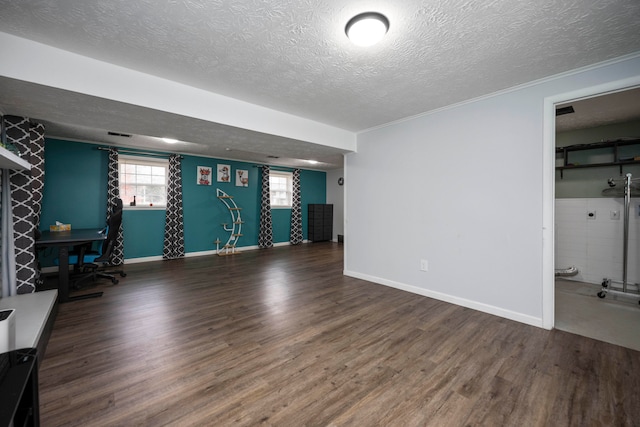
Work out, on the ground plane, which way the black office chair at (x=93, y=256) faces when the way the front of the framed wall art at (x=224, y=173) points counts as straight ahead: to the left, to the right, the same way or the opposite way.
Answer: to the right

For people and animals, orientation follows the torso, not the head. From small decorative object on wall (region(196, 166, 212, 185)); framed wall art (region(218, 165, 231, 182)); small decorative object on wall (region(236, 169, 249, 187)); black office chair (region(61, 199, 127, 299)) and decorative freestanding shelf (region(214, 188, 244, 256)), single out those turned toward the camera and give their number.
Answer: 4

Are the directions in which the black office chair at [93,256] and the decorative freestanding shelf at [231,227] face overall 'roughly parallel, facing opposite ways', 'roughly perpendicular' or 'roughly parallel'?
roughly perpendicular

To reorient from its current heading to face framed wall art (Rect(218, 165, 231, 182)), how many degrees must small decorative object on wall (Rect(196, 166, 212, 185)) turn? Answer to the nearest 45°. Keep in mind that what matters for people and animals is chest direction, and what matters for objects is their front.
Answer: approximately 90° to its left

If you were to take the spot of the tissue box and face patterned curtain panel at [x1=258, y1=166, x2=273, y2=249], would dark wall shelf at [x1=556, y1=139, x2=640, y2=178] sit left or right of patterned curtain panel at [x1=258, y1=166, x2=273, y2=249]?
right

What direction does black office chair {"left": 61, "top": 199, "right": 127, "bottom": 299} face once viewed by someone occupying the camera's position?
facing to the left of the viewer

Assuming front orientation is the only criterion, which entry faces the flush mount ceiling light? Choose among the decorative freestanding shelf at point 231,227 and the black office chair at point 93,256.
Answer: the decorative freestanding shelf

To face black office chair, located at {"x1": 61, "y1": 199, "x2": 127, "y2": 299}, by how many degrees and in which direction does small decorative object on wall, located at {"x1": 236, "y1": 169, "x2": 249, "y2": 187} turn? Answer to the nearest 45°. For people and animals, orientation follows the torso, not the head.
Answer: approximately 45° to its right

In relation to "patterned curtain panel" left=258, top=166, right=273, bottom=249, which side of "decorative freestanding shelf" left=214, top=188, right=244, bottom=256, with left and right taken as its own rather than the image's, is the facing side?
left

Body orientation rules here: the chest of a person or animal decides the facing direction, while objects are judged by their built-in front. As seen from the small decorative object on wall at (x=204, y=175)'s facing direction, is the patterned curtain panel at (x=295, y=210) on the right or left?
on its left

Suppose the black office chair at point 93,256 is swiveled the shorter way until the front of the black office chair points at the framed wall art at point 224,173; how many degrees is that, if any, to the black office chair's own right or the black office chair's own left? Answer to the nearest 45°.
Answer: approximately 135° to the black office chair's own right

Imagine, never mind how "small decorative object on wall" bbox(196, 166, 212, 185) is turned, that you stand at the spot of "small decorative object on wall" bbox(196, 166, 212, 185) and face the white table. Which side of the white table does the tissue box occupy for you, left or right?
right
